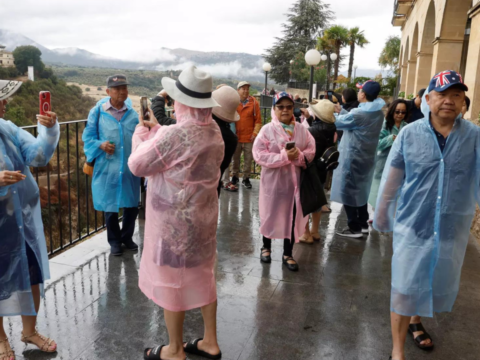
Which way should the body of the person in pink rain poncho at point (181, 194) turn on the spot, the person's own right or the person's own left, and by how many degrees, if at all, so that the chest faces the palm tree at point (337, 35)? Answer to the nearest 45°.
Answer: approximately 45° to the person's own right

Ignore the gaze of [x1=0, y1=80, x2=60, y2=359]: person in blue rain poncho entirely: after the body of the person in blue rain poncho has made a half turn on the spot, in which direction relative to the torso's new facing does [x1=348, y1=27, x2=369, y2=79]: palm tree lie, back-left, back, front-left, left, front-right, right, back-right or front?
right

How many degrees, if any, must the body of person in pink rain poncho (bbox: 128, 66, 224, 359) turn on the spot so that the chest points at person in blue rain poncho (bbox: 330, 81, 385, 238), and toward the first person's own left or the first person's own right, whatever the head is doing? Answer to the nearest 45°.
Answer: approximately 90° to the first person's own right

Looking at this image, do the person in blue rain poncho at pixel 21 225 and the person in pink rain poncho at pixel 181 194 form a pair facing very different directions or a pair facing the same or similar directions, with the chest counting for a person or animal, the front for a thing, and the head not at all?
very different directions

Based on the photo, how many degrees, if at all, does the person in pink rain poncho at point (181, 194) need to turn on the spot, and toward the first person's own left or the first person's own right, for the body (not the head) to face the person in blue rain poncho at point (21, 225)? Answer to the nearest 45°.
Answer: approximately 45° to the first person's own left

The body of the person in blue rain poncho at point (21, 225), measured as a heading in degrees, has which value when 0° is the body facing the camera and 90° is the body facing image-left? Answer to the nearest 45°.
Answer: approximately 315°

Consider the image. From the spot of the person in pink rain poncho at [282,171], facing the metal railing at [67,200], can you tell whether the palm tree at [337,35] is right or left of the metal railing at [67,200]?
right

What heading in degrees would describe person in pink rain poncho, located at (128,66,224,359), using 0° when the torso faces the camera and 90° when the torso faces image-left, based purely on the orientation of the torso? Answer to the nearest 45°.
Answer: approximately 135°
